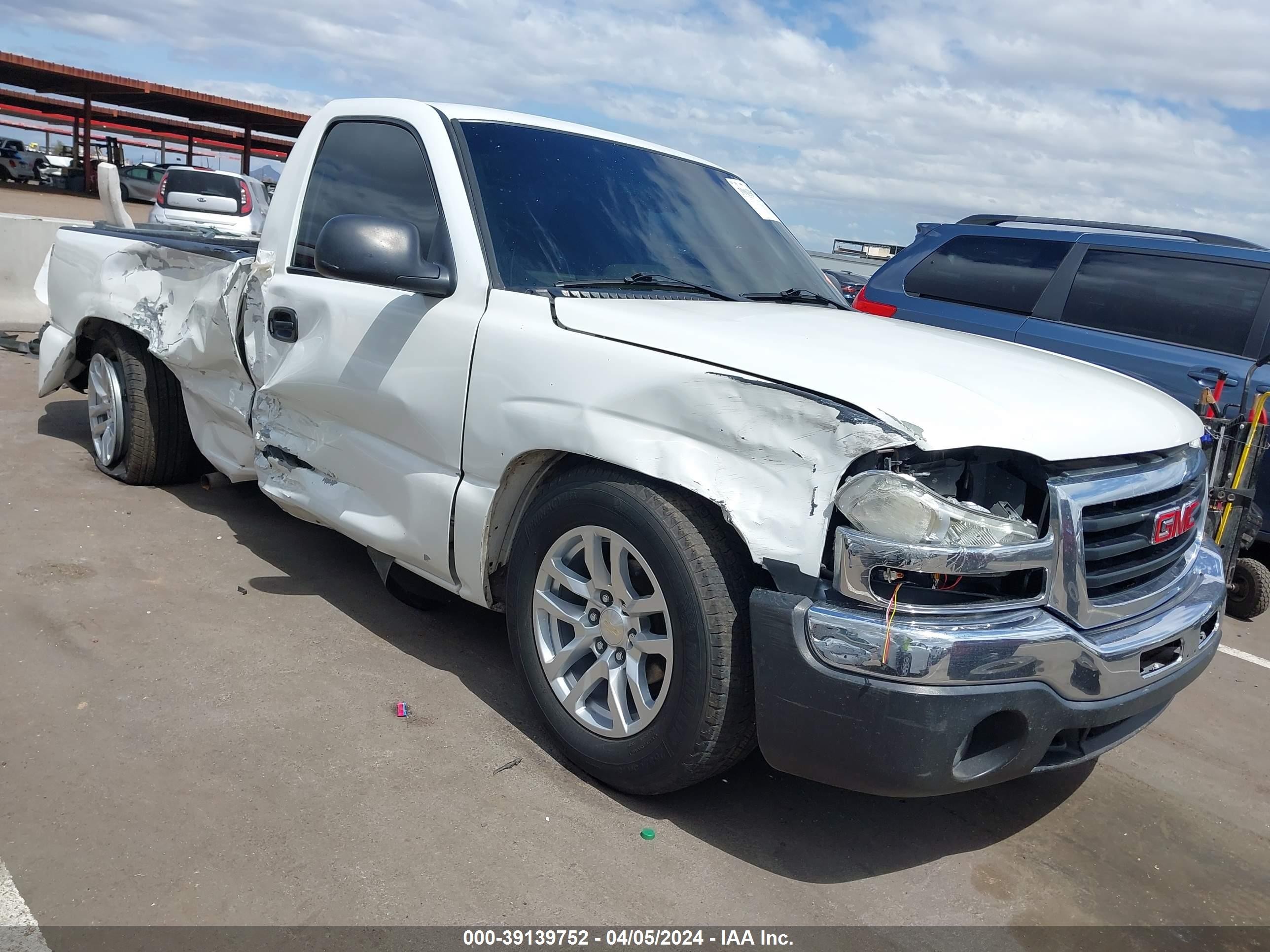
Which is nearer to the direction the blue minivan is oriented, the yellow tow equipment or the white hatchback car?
the yellow tow equipment

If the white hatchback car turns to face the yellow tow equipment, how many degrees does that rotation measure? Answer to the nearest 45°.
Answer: approximately 180°

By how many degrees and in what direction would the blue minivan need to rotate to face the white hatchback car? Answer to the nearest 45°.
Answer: approximately 180°

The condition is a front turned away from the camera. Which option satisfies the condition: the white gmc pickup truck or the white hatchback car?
the white hatchback car

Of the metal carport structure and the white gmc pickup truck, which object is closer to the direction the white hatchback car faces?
the metal carport structure

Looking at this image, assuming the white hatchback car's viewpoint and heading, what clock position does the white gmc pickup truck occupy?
The white gmc pickup truck is roughly at 6 o'clock from the white hatchback car.

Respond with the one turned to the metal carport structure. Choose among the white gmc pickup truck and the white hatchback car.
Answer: the white hatchback car

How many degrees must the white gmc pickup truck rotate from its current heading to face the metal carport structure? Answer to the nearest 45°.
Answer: approximately 180°

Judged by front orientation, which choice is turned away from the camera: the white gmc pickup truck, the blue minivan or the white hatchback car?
the white hatchback car

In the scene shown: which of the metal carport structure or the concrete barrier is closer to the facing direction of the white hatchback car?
the metal carport structure

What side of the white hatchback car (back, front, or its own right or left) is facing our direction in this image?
back

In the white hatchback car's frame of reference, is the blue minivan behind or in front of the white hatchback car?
behind

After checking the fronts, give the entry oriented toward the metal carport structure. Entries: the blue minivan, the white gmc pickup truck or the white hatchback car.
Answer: the white hatchback car
